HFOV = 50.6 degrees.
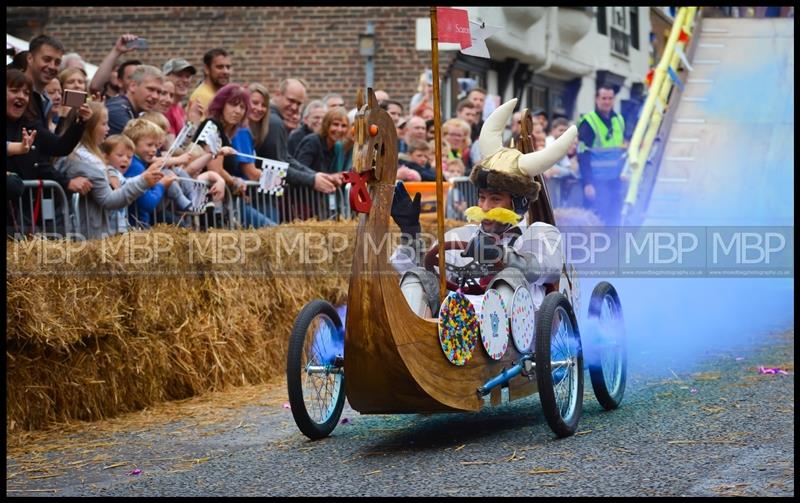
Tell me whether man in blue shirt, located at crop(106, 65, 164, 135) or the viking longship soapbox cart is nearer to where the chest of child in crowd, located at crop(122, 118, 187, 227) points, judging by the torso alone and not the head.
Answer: the viking longship soapbox cart

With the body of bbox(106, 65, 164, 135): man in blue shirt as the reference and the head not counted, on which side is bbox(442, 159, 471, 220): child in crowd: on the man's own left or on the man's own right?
on the man's own left

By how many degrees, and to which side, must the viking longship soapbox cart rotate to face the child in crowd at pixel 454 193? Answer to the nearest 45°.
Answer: approximately 135° to its right

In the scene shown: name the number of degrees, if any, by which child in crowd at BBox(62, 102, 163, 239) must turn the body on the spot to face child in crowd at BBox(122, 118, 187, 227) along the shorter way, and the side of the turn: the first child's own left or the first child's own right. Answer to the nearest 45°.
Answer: approximately 45° to the first child's own left

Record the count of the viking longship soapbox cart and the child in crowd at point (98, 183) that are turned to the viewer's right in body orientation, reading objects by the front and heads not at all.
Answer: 1

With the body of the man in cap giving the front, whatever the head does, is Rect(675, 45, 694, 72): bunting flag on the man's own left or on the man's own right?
on the man's own left

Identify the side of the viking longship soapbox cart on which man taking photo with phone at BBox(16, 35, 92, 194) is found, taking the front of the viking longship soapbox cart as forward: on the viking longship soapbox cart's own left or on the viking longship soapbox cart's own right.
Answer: on the viking longship soapbox cart's own right

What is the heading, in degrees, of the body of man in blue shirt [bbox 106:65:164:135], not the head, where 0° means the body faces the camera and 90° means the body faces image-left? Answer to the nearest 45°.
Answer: approximately 315°

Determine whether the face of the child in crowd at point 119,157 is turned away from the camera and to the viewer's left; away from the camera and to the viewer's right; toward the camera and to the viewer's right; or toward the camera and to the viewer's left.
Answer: toward the camera and to the viewer's right

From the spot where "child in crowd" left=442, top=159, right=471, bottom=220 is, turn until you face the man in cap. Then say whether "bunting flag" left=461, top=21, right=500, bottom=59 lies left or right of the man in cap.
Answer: left

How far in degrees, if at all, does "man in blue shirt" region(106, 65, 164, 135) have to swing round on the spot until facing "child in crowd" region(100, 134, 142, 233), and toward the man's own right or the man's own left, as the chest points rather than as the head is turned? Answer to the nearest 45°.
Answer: approximately 45° to the man's own right
